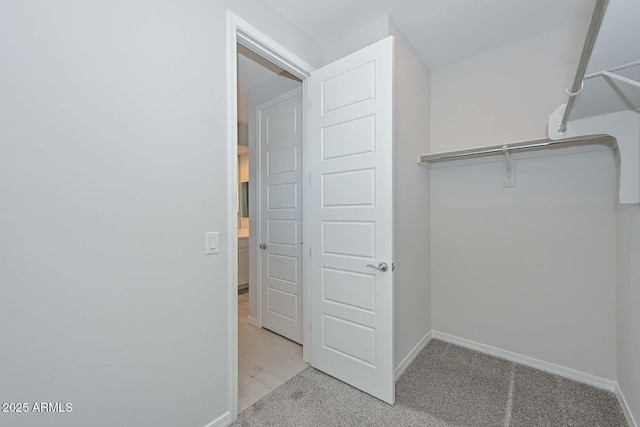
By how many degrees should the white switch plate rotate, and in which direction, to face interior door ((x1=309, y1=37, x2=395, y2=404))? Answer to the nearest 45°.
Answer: approximately 45° to its left

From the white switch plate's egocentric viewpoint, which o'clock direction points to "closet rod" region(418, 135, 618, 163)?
The closet rod is roughly at 11 o'clock from the white switch plate.

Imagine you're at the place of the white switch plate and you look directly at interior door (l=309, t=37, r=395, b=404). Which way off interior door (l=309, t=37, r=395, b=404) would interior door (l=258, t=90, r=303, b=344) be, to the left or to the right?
left

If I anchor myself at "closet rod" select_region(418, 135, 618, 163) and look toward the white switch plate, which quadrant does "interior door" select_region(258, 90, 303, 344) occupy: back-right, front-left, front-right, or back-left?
front-right

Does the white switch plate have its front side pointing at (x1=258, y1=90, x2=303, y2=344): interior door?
no

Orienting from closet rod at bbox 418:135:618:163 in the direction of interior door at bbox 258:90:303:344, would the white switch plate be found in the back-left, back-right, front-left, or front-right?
front-left

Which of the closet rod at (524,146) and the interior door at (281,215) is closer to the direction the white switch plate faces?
the closet rod

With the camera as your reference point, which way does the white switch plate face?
facing the viewer and to the right of the viewer

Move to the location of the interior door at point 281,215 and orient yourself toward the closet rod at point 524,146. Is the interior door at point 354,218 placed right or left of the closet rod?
right
